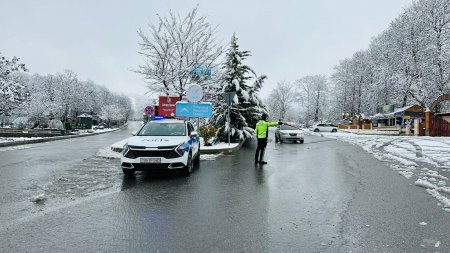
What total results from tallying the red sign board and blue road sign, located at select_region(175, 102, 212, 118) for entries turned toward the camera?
2

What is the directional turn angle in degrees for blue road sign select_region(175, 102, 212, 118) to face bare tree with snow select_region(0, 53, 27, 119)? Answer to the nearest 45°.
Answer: approximately 135° to its right

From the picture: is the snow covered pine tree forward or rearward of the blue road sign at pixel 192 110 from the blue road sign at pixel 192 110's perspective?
rearward

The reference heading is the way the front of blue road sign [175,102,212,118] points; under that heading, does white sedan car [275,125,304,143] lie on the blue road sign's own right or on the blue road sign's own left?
on the blue road sign's own left

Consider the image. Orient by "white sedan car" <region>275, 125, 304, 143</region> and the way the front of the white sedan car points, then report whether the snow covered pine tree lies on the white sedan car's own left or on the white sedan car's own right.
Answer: on the white sedan car's own right

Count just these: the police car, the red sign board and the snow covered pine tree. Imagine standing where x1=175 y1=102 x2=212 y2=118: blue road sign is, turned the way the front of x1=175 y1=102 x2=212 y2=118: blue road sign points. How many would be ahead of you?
1

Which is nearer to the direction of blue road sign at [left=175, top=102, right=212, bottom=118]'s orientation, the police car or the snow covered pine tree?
the police car

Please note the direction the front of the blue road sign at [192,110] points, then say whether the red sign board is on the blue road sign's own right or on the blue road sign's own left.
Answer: on the blue road sign's own right

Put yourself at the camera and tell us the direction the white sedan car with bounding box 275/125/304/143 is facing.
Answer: facing the viewer and to the right of the viewer

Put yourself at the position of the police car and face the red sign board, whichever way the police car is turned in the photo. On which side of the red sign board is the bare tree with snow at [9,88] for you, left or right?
left

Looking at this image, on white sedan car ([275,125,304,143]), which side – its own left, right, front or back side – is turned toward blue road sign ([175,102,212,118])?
right
